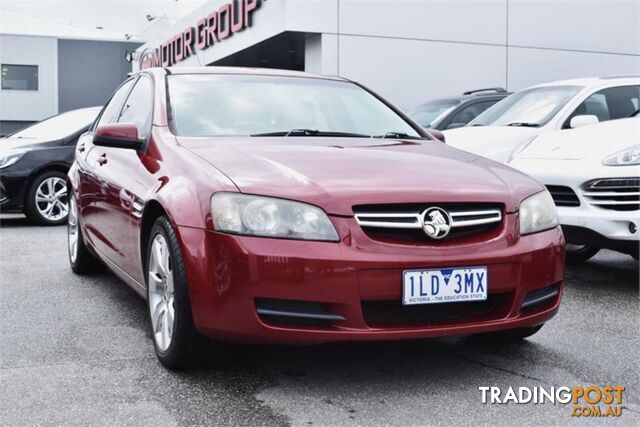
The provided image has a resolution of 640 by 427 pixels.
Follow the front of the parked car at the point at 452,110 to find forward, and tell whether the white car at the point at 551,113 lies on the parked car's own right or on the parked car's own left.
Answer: on the parked car's own left

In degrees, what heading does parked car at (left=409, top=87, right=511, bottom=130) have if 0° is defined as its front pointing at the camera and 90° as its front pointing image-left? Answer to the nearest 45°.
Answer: approximately 45°

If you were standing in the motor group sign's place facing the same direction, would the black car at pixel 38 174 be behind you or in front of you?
in front

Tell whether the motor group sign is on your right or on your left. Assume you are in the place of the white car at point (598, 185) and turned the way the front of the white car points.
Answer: on your right

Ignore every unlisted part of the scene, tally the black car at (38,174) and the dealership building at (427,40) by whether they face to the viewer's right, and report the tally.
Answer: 0

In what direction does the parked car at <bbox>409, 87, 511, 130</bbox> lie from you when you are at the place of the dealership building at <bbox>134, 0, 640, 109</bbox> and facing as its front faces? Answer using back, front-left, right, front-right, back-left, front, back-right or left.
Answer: front-left

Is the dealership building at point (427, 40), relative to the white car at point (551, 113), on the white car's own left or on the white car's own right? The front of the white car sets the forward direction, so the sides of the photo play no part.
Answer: on the white car's own right

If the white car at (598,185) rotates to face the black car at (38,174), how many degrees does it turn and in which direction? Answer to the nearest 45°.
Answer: approximately 90° to its right

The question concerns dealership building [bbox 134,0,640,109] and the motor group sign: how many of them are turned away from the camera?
0

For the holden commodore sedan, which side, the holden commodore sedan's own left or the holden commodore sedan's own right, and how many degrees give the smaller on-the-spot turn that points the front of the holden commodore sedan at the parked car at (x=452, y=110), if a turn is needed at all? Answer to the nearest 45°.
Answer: approximately 135° to the holden commodore sedan's own left

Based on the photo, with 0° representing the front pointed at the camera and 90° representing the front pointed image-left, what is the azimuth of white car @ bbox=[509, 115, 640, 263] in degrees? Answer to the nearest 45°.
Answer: approximately 45°
